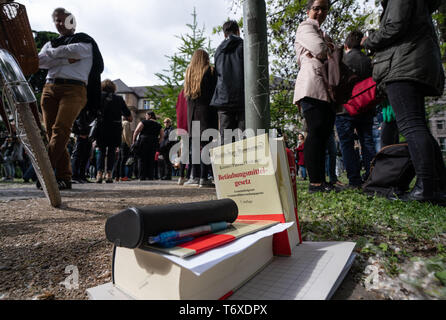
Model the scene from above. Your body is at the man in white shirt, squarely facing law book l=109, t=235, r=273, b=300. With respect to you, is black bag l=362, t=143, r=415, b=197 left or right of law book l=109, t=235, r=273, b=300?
left

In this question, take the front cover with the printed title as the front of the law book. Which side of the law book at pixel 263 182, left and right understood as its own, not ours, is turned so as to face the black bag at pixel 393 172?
back

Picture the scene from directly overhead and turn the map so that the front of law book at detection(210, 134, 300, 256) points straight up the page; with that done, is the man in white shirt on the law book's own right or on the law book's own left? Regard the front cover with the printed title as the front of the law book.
on the law book's own right

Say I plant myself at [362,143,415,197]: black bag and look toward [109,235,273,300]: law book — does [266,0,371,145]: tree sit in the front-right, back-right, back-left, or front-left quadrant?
back-right

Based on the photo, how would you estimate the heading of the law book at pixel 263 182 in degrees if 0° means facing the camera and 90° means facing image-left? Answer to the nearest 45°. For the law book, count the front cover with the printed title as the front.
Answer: approximately 45°

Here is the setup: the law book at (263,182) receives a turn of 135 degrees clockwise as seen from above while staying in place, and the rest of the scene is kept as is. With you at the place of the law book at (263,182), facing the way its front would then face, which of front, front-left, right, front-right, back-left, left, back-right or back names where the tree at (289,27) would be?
front
